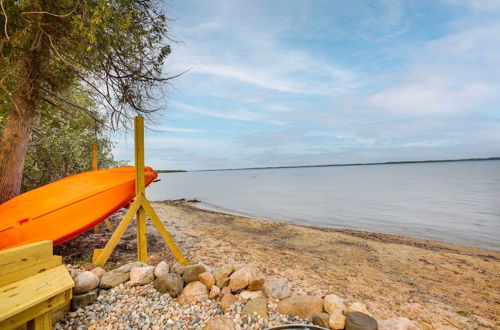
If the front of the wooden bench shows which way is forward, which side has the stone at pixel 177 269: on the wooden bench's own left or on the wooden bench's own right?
on the wooden bench's own left

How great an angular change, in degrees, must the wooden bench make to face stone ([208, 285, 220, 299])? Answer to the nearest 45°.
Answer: approximately 45° to its left

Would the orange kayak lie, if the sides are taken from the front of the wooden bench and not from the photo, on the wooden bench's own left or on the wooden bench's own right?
on the wooden bench's own left

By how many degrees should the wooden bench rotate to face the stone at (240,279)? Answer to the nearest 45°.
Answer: approximately 45° to its left

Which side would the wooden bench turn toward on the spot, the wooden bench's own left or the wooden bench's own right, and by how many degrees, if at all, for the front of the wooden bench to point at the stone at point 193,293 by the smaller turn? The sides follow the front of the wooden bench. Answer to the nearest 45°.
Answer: approximately 45° to the wooden bench's own left

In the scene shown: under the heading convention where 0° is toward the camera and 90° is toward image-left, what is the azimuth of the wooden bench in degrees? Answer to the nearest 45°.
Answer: approximately 315°

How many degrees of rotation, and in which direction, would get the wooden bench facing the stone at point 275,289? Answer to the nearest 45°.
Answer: approximately 45° to its left
